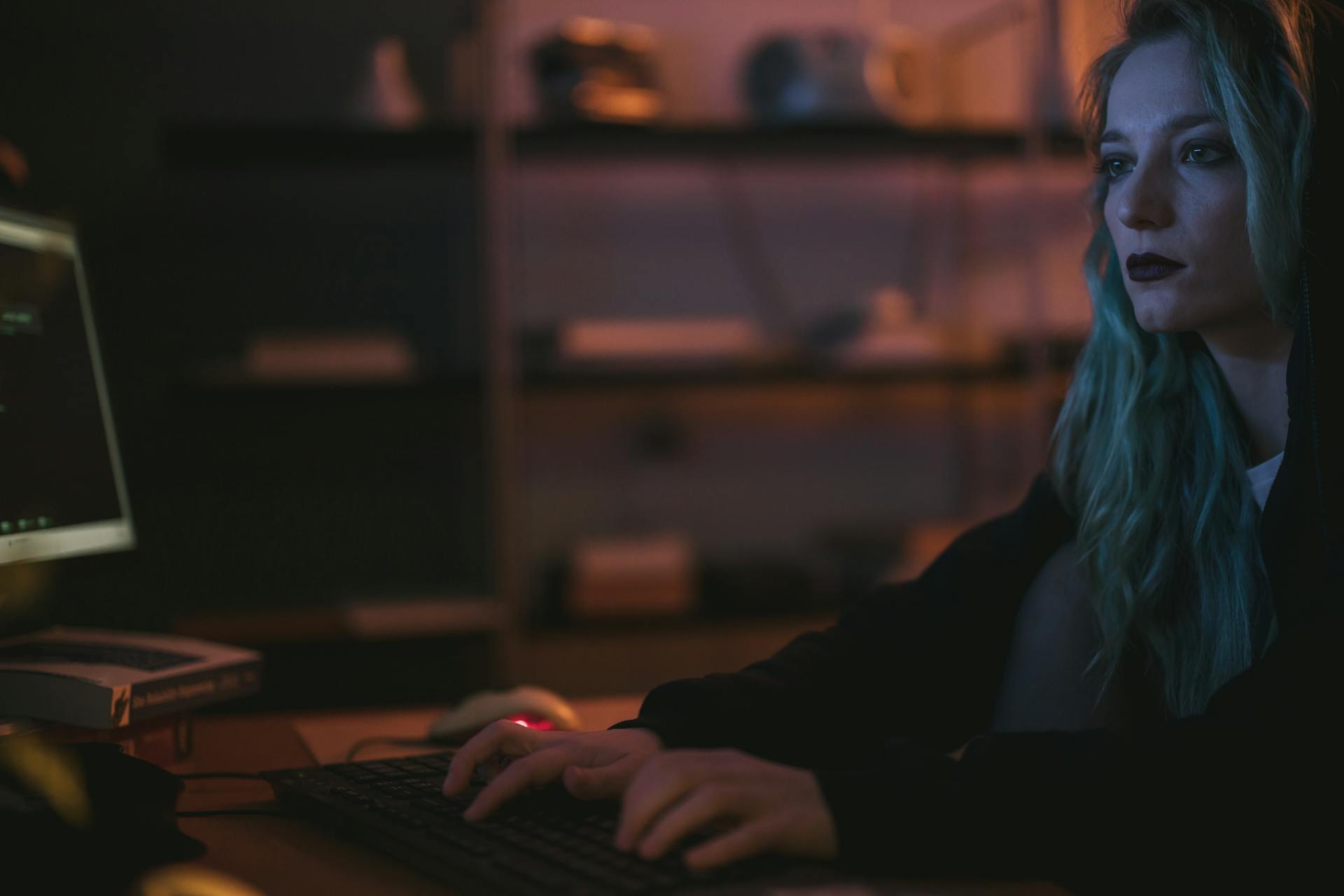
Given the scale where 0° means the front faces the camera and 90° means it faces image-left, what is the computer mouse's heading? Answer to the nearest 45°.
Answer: approximately 90°

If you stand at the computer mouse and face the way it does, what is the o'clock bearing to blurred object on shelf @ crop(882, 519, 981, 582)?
The blurred object on shelf is roughly at 4 o'clock from the computer mouse.

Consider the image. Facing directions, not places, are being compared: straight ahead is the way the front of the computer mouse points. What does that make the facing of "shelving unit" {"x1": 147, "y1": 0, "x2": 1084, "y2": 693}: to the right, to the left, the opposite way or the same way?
to the left

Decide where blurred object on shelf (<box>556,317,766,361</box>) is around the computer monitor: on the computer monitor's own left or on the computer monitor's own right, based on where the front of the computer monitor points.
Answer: on the computer monitor's own left

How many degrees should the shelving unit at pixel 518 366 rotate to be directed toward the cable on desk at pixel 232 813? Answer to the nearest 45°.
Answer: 0° — it already faces it

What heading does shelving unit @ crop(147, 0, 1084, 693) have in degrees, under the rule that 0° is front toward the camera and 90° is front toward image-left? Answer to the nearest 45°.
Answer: approximately 0°

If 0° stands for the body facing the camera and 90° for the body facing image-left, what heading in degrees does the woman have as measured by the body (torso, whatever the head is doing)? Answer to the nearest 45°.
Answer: approximately 45°

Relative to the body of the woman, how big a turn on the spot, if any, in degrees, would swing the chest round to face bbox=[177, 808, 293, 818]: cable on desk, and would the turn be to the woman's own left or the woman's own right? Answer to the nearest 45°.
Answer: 0° — they already face it

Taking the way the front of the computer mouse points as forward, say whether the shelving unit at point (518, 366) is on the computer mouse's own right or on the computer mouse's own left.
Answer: on the computer mouse's own right

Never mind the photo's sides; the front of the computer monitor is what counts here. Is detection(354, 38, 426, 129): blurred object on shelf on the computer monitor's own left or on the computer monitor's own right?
on the computer monitor's own left

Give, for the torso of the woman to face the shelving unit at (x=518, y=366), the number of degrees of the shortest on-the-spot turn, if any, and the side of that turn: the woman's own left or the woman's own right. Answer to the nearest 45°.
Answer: approximately 90° to the woman's own right

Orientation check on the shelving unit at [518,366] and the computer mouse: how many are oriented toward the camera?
1

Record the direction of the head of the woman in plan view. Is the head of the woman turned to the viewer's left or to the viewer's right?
to the viewer's left
